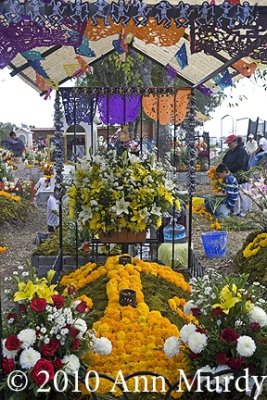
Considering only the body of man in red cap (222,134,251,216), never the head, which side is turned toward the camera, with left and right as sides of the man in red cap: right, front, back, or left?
left

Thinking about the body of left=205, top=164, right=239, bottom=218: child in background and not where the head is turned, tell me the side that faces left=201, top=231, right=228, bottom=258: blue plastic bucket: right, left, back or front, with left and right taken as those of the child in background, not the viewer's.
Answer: left

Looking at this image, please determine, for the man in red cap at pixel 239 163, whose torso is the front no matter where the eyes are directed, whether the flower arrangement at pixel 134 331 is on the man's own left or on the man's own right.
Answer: on the man's own left
